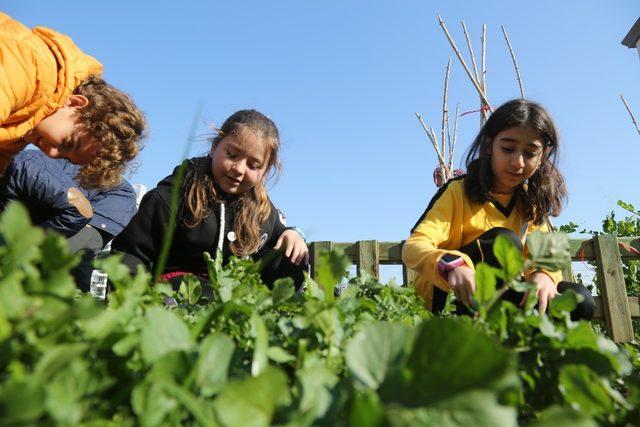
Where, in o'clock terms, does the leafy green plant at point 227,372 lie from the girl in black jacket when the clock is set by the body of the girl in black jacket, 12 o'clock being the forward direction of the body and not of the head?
The leafy green plant is roughly at 12 o'clock from the girl in black jacket.

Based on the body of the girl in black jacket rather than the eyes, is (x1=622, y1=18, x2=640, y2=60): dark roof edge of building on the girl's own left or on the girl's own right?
on the girl's own left

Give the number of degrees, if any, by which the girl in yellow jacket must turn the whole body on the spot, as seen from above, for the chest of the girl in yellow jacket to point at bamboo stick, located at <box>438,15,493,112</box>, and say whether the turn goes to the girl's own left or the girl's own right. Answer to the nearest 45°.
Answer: approximately 180°

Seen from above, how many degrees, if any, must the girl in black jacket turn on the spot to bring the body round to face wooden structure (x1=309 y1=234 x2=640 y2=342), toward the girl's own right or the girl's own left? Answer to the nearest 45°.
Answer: approximately 90° to the girl's own left

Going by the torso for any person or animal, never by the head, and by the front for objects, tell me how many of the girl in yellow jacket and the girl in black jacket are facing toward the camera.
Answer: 2

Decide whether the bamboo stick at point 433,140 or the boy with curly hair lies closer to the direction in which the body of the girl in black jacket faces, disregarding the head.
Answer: the boy with curly hair

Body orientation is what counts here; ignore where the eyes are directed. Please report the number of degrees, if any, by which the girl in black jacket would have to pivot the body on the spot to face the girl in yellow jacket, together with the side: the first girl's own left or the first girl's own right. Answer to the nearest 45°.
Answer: approximately 90° to the first girl's own left

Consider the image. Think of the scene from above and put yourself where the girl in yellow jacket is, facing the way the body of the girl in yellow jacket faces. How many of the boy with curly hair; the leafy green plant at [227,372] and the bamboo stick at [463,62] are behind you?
1

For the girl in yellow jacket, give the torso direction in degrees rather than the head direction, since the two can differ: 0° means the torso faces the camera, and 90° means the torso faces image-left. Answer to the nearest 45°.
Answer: approximately 0°

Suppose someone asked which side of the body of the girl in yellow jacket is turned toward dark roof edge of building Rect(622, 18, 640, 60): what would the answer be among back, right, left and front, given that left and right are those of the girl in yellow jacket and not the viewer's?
back

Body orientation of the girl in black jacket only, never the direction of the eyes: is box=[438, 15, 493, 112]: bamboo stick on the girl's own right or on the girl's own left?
on the girl's own left
